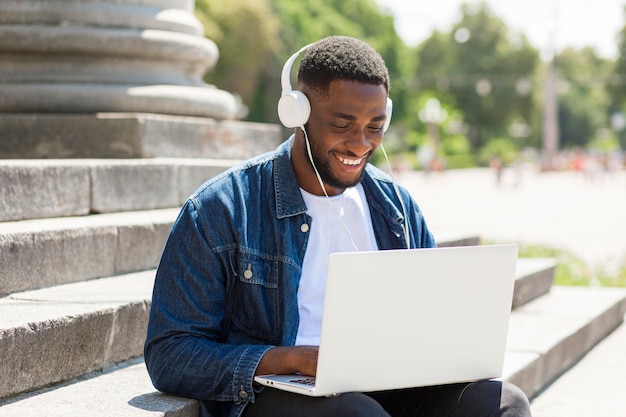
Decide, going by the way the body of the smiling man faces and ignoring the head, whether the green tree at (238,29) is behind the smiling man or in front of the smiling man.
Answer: behind

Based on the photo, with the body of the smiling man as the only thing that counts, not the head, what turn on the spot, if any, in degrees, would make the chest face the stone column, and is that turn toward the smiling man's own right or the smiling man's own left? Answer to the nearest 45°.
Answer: approximately 180°

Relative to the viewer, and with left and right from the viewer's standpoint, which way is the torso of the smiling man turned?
facing the viewer and to the right of the viewer

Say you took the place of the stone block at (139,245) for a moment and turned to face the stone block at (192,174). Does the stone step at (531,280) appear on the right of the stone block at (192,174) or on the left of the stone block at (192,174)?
right

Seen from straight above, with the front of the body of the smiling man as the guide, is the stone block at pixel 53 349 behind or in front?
behind

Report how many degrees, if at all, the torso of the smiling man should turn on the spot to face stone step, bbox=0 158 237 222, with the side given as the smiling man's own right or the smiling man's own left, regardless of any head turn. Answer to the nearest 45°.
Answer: approximately 180°

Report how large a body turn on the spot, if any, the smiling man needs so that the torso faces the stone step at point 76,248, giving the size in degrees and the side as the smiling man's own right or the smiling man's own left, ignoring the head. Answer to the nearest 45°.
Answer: approximately 180°

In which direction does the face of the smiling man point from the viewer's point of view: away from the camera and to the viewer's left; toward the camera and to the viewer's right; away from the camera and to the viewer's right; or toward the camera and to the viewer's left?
toward the camera and to the viewer's right
